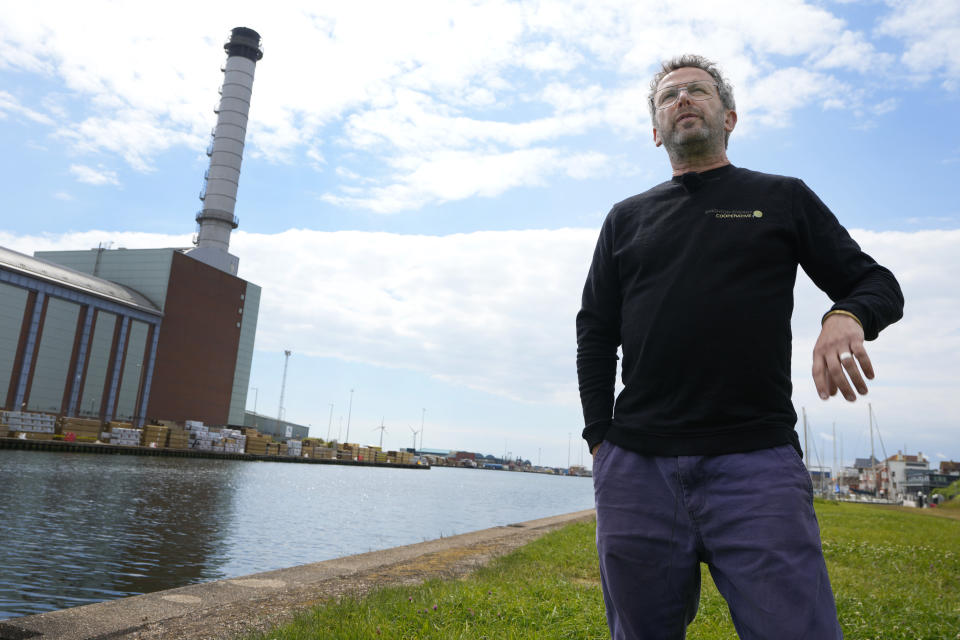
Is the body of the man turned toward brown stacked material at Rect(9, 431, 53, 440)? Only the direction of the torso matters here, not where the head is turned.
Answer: no

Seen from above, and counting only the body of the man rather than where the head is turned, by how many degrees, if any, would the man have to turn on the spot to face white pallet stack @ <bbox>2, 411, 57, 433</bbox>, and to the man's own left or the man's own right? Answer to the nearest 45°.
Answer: approximately 135° to the man's own right

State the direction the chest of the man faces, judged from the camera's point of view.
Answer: toward the camera
